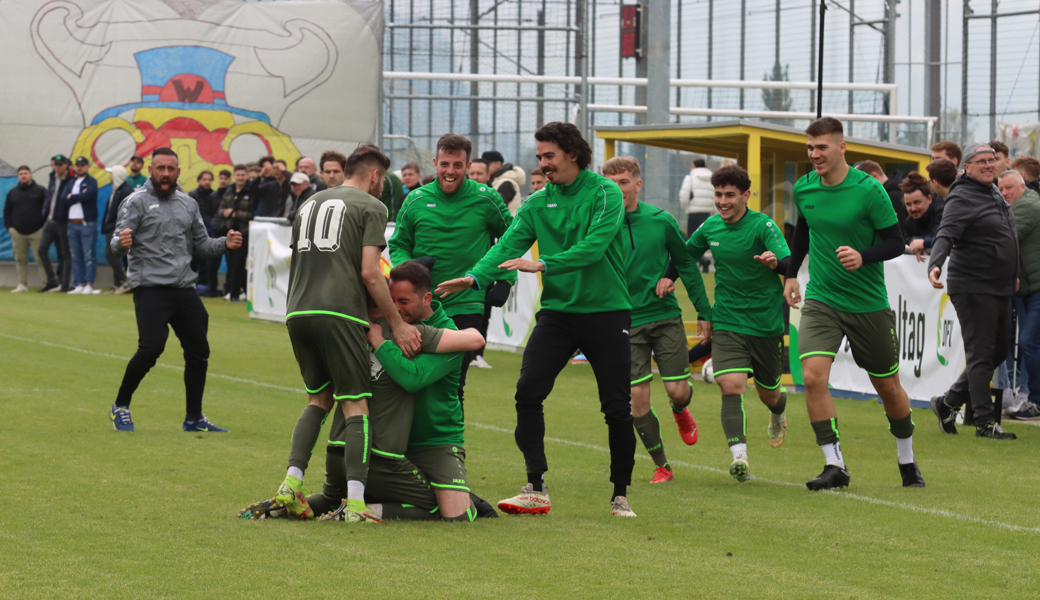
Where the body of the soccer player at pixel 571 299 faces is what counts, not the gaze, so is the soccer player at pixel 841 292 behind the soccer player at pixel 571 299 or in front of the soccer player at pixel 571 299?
behind

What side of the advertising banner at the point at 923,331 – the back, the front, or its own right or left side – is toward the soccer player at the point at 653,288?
front

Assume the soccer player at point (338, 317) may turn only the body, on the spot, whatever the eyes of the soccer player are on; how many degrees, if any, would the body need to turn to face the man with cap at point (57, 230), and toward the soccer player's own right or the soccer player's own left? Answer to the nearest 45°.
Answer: approximately 45° to the soccer player's own left

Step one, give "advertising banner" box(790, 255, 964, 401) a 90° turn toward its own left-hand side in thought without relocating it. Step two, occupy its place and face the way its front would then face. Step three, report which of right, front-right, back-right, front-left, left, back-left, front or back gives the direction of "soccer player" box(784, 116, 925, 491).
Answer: front-right

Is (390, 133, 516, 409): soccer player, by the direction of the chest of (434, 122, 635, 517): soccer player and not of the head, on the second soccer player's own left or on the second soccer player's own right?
on the second soccer player's own right

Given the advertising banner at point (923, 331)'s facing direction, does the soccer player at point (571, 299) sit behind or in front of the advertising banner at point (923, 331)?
in front

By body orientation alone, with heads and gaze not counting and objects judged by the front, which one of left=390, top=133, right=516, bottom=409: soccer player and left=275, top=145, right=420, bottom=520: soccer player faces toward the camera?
left=390, top=133, right=516, bottom=409: soccer player

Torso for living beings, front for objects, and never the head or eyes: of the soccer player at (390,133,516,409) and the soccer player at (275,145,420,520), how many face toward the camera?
1

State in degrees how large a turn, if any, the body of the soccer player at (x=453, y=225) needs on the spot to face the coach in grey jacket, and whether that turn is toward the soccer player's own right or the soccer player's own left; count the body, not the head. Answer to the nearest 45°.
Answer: approximately 135° to the soccer player's own right

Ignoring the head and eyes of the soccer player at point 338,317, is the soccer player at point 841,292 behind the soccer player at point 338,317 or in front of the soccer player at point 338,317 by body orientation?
in front

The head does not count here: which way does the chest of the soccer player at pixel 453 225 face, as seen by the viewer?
toward the camera

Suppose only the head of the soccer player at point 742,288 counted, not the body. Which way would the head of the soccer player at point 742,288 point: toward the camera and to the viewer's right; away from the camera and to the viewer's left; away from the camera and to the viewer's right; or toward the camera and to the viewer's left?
toward the camera and to the viewer's left

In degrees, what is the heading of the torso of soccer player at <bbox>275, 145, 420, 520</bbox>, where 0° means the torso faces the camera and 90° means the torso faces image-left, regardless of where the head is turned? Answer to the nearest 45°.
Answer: approximately 225°
